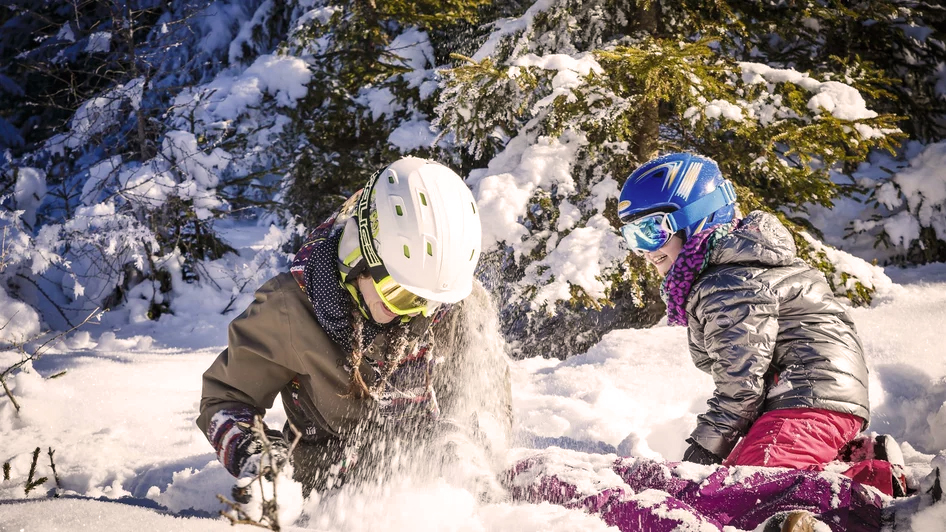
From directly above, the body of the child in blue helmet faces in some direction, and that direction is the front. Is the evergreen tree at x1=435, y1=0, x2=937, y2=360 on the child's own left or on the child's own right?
on the child's own right

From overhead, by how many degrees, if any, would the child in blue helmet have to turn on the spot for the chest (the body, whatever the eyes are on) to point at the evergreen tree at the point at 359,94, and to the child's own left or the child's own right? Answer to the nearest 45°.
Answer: approximately 45° to the child's own right

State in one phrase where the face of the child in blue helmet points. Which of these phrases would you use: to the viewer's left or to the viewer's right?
to the viewer's left

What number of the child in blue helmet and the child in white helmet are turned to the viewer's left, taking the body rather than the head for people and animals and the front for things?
1

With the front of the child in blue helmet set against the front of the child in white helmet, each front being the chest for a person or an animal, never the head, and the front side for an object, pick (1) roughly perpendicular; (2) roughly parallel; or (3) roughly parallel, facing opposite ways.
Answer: roughly parallel, facing opposite ways

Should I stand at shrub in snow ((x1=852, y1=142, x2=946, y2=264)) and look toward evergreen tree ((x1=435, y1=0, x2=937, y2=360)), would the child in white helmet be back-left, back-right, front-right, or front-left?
front-left

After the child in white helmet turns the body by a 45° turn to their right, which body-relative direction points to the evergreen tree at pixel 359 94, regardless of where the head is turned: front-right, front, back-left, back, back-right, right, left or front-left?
back

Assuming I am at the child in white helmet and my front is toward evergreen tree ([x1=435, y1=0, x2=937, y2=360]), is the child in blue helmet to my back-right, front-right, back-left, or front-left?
front-right

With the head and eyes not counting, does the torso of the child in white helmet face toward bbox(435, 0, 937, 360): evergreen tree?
no

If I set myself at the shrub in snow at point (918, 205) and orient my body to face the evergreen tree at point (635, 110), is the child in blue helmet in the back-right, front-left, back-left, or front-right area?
front-left

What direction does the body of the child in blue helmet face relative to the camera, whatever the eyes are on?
to the viewer's left
